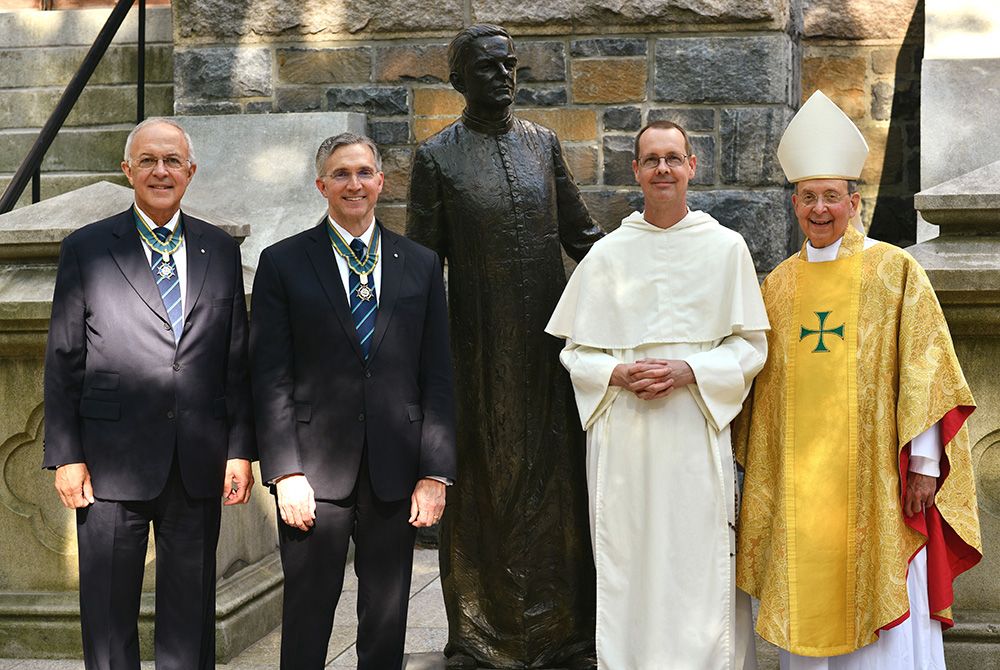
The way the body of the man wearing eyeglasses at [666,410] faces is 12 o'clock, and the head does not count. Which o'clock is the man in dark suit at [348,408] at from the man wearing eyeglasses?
The man in dark suit is roughly at 2 o'clock from the man wearing eyeglasses.

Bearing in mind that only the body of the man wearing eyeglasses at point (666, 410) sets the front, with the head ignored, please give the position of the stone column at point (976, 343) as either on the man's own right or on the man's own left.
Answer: on the man's own left

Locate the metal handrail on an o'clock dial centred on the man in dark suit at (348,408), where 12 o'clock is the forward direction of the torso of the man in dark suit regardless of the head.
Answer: The metal handrail is roughly at 5 o'clock from the man in dark suit.

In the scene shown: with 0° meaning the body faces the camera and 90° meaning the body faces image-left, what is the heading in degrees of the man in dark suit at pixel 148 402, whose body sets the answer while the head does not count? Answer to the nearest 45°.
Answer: approximately 0°

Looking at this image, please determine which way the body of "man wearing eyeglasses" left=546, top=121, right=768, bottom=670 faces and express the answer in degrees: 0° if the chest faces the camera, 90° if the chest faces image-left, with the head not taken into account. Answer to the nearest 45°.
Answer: approximately 0°

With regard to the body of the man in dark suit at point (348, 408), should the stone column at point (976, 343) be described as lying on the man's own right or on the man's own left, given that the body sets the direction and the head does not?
on the man's own left

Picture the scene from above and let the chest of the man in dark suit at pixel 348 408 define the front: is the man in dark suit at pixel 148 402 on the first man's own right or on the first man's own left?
on the first man's own right

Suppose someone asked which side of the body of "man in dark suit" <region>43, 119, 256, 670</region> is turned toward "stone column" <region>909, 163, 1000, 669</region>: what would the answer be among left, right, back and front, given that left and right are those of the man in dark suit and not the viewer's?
left

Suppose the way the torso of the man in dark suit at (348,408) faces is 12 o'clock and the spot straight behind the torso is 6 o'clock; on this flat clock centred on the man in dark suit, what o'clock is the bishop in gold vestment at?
The bishop in gold vestment is roughly at 9 o'clock from the man in dark suit.
